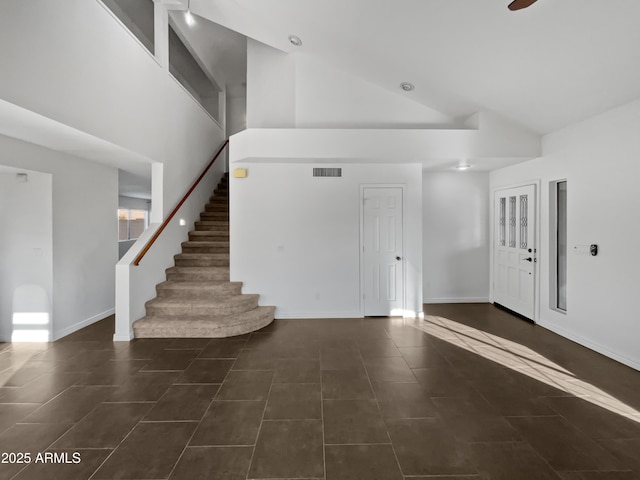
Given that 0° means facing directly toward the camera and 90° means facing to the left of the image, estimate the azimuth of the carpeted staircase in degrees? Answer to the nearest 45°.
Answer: approximately 0°

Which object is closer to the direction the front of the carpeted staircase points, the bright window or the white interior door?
the white interior door

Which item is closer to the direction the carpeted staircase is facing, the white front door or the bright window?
the white front door

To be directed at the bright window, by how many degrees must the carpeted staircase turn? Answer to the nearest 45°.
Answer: approximately 180°

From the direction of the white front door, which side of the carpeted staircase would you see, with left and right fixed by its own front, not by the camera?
left
